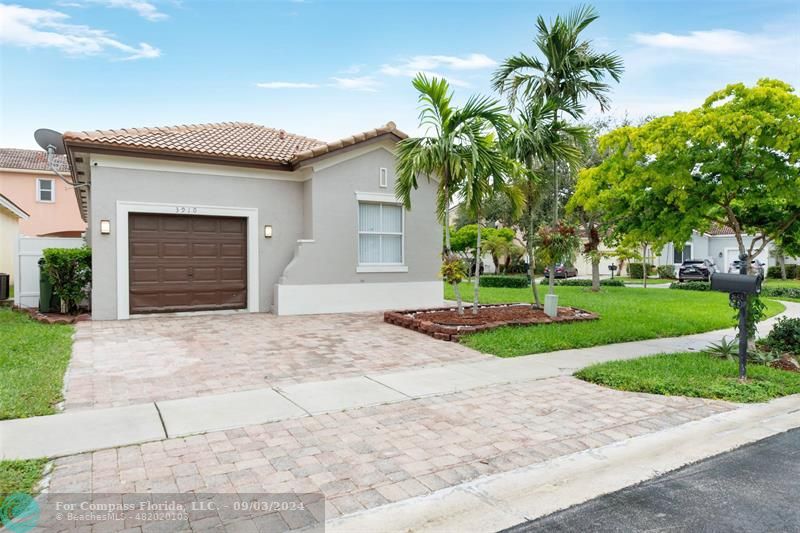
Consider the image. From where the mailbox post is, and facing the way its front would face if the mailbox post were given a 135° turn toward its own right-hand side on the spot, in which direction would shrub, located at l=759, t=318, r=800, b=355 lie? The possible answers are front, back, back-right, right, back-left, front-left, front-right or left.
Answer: back-right

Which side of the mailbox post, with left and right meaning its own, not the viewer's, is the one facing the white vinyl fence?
back

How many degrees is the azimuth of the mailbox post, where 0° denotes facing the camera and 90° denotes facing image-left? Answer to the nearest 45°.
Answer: approximately 270°

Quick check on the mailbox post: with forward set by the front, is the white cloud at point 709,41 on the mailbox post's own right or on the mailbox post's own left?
on the mailbox post's own left

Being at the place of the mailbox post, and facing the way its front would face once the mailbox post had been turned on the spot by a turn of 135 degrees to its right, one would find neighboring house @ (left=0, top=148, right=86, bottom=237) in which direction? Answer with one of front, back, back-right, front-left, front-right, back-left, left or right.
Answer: front-right

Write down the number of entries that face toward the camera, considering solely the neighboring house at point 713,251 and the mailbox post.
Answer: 1

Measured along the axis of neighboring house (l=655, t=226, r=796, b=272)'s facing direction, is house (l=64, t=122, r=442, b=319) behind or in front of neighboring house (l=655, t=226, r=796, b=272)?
in front
